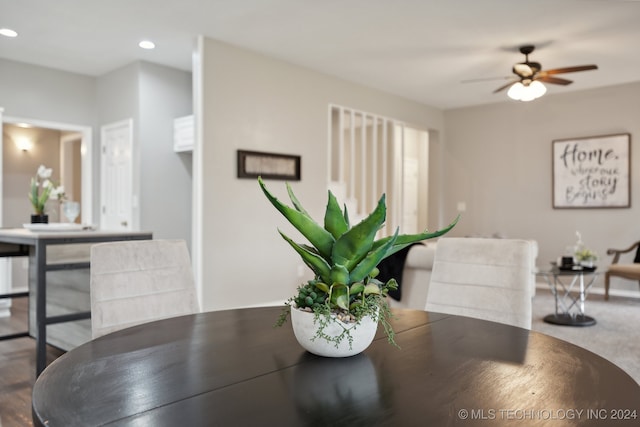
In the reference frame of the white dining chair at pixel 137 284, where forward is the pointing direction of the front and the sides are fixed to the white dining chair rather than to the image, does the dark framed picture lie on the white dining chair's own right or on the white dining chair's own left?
on the white dining chair's own left

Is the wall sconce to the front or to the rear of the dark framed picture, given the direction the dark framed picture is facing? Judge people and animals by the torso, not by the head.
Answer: to the rear

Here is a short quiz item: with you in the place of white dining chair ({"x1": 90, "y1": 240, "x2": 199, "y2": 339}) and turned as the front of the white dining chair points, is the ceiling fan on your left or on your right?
on your left

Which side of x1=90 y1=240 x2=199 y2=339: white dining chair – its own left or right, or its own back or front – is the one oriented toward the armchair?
left

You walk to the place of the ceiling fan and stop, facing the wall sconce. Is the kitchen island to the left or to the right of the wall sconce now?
left

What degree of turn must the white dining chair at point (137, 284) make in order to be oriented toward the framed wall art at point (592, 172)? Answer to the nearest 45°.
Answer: approximately 90° to its left

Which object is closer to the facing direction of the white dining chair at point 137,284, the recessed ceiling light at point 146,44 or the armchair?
the armchair

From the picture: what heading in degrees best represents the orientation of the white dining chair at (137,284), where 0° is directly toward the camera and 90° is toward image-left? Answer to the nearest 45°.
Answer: approximately 315°

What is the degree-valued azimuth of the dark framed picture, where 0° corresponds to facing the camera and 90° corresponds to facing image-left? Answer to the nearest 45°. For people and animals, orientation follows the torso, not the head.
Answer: approximately 315°

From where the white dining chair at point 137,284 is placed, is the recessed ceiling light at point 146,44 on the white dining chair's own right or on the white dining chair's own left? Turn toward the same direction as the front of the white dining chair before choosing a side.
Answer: on the white dining chair's own left

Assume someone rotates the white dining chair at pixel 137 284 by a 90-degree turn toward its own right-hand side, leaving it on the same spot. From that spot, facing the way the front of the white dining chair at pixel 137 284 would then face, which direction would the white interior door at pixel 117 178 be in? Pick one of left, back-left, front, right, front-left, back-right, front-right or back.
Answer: back-right

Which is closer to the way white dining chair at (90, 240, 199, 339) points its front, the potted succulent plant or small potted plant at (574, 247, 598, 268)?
the potted succulent plant
